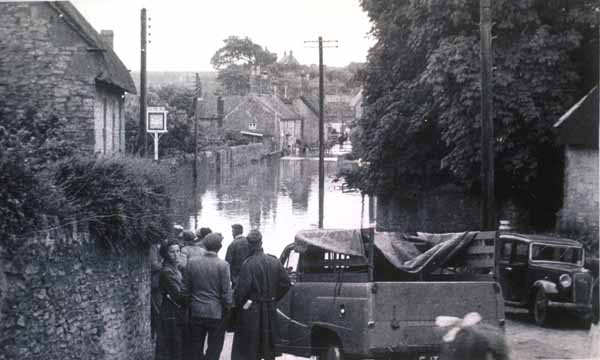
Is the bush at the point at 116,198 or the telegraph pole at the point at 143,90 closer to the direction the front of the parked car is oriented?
the bush

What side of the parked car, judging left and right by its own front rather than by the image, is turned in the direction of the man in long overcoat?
right

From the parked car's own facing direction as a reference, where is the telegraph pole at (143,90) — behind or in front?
behind

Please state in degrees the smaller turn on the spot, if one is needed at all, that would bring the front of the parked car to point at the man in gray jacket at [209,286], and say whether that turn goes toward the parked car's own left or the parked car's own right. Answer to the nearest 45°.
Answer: approximately 90° to the parked car's own right

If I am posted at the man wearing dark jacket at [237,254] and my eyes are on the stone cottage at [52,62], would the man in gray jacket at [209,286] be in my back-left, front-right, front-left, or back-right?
back-left

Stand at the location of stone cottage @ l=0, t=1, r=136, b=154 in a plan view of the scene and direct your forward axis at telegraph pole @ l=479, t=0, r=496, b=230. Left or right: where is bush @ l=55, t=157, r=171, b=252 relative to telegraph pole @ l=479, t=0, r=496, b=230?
right

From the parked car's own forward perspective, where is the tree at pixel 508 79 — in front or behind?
behind

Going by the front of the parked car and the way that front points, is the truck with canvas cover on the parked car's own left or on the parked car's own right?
on the parked car's own right

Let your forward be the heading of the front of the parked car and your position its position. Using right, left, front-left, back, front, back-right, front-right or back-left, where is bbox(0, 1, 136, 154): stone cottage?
back-right

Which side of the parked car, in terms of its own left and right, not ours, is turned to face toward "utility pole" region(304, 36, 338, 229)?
back
